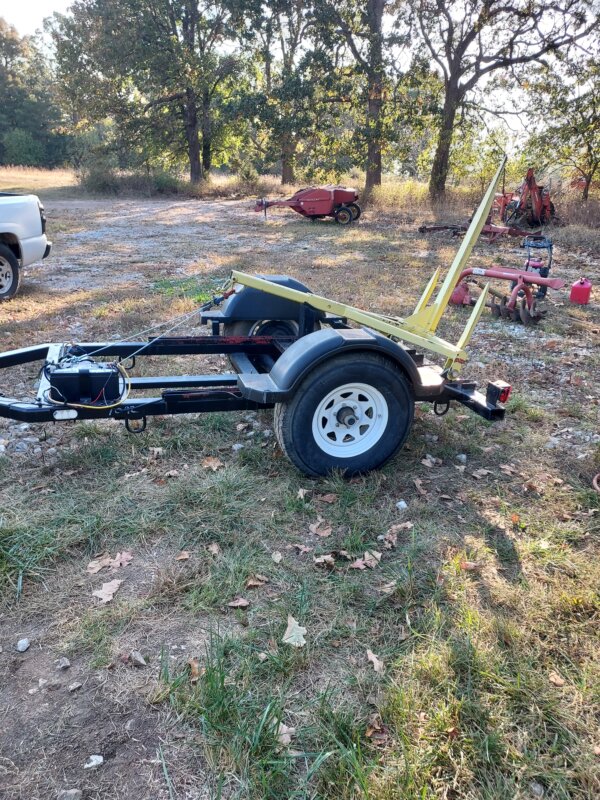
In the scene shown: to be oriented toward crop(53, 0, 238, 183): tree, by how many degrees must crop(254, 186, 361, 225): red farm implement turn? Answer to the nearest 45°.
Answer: approximately 45° to its right

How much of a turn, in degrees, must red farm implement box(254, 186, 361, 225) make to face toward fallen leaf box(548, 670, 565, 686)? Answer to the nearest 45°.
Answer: approximately 90° to its left

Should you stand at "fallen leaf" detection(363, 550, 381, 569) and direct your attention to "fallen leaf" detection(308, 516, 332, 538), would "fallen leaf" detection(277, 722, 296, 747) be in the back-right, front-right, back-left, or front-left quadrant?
back-left

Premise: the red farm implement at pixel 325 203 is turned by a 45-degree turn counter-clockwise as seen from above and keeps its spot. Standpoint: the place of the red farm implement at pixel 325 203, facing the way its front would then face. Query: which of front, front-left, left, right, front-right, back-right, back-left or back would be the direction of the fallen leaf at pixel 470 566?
front-left

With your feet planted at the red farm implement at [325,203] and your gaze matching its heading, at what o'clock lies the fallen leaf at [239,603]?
The fallen leaf is roughly at 9 o'clock from the red farm implement.

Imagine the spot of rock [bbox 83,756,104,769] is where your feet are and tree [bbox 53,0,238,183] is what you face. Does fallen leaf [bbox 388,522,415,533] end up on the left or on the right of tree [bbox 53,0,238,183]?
right

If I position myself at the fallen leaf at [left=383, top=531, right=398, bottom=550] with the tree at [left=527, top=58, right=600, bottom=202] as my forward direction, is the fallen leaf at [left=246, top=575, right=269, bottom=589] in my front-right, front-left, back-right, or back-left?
back-left

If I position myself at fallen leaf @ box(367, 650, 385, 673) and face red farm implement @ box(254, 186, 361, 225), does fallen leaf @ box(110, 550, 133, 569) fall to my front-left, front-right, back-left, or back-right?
front-left

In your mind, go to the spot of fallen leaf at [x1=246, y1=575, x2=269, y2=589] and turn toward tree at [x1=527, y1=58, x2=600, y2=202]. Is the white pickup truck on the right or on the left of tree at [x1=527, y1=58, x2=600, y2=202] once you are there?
left

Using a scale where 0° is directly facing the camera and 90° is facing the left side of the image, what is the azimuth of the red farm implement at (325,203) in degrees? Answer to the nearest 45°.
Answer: approximately 90°

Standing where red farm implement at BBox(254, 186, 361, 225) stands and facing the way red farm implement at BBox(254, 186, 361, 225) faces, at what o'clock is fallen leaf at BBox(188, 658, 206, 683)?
The fallen leaf is roughly at 9 o'clock from the red farm implement.

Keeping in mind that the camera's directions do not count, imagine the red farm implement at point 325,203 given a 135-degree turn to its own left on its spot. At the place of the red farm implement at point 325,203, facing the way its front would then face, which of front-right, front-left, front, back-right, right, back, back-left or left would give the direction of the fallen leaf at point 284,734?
front-right

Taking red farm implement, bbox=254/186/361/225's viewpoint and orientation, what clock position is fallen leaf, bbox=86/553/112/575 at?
The fallen leaf is roughly at 9 o'clock from the red farm implement.

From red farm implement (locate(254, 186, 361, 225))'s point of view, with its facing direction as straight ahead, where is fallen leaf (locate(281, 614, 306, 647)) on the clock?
The fallen leaf is roughly at 9 o'clock from the red farm implement.

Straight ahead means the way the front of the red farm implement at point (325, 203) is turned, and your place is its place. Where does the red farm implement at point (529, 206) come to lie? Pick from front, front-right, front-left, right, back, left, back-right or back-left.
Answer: back

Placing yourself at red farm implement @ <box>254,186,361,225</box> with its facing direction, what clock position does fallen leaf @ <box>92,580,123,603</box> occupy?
The fallen leaf is roughly at 9 o'clock from the red farm implement.

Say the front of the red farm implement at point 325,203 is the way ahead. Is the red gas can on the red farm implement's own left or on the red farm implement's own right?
on the red farm implement's own left

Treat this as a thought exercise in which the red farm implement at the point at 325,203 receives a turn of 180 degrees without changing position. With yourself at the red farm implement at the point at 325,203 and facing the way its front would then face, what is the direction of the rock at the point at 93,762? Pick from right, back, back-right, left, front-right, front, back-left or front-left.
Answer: right

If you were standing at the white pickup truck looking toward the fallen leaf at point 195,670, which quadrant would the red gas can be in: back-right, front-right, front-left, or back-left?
front-left
